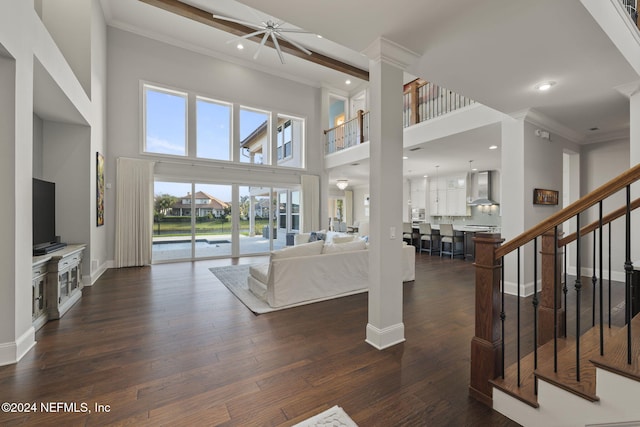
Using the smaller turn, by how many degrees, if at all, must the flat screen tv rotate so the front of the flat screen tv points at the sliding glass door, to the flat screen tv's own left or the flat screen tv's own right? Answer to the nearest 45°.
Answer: approximately 45° to the flat screen tv's own left

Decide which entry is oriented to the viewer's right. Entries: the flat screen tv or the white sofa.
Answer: the flat screen tv

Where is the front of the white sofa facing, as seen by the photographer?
facing away from the viewer and to the left of the viewer

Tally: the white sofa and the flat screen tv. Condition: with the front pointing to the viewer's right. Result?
1

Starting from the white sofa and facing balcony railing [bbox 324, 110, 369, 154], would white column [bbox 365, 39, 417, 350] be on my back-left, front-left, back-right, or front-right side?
back-right

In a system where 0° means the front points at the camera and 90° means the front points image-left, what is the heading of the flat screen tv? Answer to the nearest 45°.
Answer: approximately 270°

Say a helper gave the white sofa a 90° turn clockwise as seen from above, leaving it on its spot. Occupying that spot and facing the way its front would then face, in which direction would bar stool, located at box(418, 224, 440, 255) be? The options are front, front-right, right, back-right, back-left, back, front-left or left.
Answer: front
